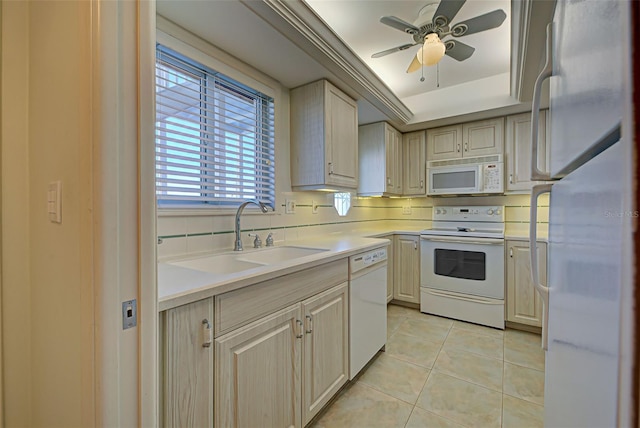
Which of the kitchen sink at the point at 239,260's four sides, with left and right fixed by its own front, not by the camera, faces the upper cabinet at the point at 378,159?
left

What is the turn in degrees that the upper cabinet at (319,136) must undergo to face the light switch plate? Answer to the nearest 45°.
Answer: approximately 90° to its right

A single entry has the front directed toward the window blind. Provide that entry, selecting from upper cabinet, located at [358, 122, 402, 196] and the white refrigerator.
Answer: the white refrigerator

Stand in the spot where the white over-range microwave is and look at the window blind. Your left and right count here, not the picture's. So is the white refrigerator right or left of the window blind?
left

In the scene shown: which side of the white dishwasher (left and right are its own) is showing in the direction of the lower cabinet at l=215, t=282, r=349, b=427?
right

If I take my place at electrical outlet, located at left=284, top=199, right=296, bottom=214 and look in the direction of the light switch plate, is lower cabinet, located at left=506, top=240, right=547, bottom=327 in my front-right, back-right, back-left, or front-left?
back-left

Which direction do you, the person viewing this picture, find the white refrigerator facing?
facing to the left of the viewer

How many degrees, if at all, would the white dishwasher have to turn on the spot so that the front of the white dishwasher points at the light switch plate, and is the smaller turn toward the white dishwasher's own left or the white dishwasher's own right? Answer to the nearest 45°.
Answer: approximately 90° to the white dishwasher's own right

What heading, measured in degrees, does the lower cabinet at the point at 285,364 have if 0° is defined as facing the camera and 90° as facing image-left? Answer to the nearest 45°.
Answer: approximately 315°
